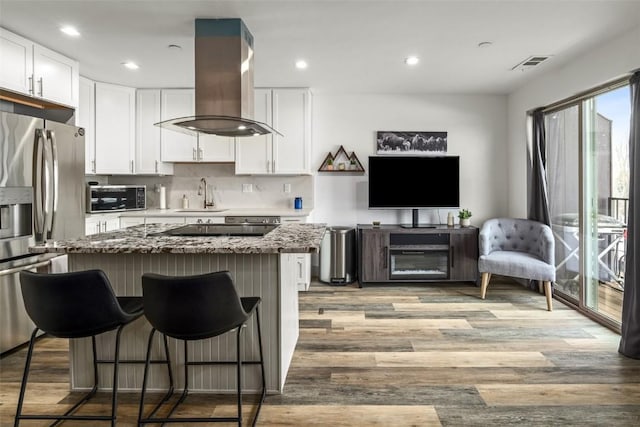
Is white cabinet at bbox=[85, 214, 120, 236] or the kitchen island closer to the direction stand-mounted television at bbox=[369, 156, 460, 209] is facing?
the kitchen island

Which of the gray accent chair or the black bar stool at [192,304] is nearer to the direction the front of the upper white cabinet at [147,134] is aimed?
the black bar stool

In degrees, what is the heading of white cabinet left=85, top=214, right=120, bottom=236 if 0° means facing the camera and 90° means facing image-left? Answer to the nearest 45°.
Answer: approximately 315°

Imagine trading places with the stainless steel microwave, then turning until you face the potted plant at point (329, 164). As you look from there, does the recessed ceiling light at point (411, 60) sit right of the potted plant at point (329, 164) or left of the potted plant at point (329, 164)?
right

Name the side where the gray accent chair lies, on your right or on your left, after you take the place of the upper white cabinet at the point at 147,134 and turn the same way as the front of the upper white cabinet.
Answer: on your left

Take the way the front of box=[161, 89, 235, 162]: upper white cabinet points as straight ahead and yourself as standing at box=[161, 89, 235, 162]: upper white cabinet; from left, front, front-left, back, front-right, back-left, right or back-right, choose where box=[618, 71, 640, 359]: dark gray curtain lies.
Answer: front-left

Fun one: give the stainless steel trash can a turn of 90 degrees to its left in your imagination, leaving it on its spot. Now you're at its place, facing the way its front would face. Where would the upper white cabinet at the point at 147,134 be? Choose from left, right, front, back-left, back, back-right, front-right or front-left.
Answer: back

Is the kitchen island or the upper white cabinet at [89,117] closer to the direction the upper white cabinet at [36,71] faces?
the kitchen island

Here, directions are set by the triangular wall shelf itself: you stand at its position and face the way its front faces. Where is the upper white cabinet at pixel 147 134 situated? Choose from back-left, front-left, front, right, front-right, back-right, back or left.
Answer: right

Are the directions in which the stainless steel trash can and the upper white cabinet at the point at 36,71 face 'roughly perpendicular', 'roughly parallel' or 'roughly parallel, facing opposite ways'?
roughly perpendicular

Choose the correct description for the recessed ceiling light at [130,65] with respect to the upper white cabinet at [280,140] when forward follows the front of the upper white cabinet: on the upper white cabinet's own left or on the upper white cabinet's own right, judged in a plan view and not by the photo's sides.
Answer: on the upper white cabinet's own right

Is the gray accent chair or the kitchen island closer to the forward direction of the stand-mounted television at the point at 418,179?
the kitchen island

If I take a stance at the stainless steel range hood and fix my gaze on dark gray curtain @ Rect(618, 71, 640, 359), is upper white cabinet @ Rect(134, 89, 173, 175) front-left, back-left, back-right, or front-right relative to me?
back-left

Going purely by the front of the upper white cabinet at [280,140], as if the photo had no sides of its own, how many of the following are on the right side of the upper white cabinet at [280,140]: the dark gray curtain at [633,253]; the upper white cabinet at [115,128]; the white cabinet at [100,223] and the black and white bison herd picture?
2
